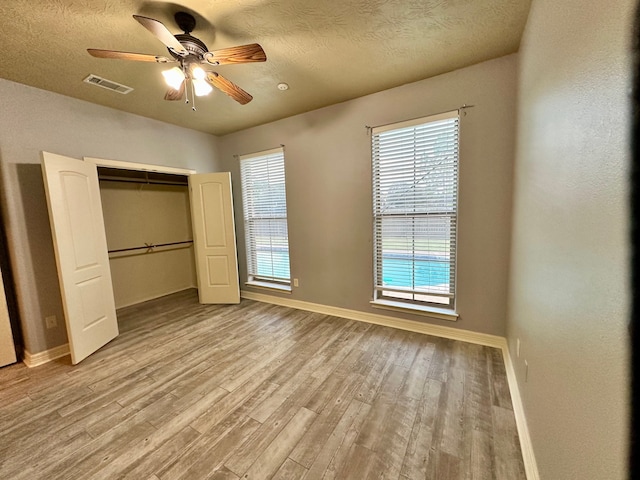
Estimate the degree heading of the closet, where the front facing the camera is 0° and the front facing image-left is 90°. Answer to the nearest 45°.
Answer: approximately 315°

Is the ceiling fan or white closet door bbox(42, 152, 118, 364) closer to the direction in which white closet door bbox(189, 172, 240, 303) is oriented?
the ceiling fan

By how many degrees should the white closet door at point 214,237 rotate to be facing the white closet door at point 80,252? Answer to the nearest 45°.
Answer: approximately 45° to its right

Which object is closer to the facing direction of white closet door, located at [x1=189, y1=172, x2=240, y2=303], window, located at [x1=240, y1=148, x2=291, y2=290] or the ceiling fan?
the ceiling fan

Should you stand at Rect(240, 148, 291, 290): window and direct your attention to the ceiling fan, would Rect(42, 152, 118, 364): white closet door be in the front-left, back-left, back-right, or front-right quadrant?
front-right

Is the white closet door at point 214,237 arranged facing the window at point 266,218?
no

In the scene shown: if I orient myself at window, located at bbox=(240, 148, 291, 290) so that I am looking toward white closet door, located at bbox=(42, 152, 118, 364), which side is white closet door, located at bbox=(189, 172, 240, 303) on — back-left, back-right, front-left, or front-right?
front-right

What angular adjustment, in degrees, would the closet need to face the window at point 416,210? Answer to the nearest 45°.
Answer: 0° — it already faces it

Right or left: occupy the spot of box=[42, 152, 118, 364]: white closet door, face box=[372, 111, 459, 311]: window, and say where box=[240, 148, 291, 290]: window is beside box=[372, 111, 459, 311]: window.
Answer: left

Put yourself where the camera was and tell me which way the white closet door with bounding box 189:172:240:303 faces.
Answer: facing the viewer

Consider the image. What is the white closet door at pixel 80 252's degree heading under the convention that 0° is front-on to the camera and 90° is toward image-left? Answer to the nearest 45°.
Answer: approximately 315°
